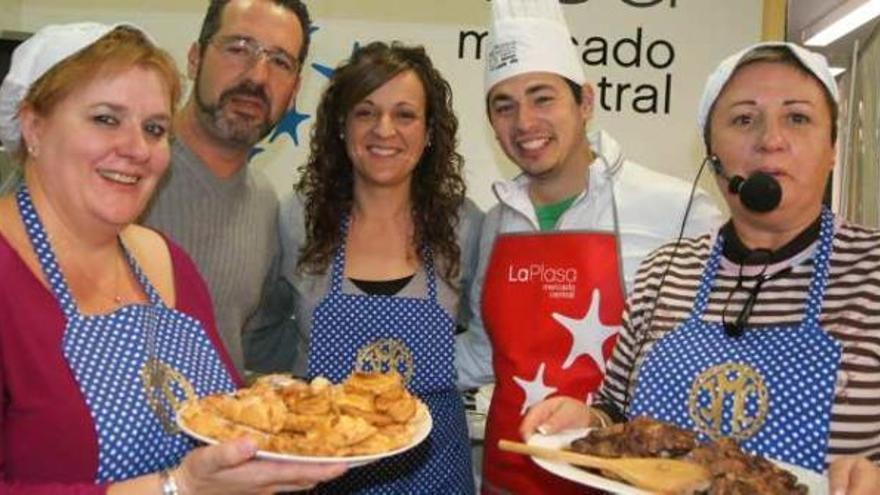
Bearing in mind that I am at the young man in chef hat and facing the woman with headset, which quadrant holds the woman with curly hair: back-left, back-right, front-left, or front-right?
back-right

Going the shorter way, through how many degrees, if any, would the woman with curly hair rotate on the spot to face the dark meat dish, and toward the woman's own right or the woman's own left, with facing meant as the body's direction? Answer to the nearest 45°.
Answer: approximately 45° to the woman's own left

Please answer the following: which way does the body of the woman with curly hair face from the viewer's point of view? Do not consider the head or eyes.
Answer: toward the camera

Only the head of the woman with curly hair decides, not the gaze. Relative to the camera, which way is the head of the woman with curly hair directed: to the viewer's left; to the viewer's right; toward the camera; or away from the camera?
toward the camera

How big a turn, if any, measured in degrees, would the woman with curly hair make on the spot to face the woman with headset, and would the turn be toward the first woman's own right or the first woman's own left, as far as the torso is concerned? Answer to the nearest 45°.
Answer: approximately 45° to the first woman's own left

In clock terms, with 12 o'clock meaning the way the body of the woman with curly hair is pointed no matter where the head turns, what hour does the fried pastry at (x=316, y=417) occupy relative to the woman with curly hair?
The fried pastry is roughly at 12 o'clock from the woman with curly hair.

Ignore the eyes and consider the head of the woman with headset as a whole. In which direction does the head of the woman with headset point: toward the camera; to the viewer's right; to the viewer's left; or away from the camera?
toward the camera

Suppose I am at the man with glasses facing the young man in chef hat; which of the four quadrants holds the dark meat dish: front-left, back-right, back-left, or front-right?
front-right

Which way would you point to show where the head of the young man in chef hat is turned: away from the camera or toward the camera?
toward the camera
